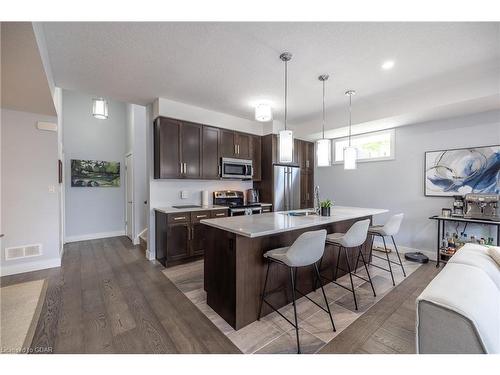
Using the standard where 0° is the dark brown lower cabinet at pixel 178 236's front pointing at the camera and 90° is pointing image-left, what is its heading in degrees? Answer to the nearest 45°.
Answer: approximately 315°

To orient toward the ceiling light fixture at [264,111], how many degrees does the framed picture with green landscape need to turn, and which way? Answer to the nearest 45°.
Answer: approximately 45° to its left
